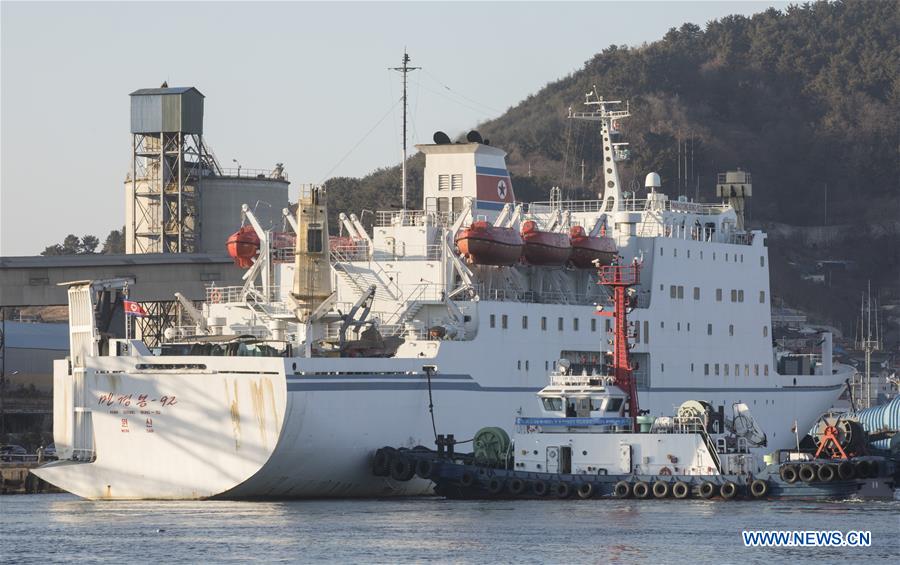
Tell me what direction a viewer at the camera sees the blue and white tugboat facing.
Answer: facing to the left of the viewer
